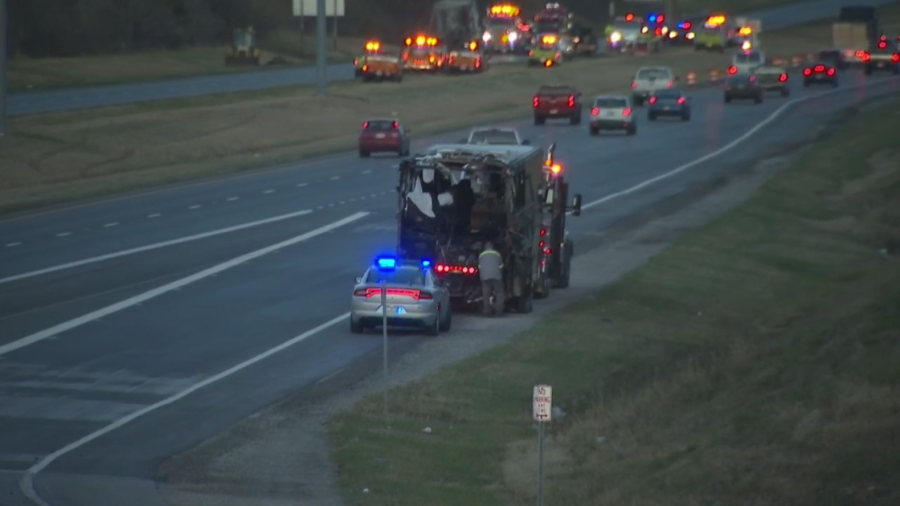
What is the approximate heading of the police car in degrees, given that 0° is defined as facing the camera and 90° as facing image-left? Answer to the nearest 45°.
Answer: approximately 180°
